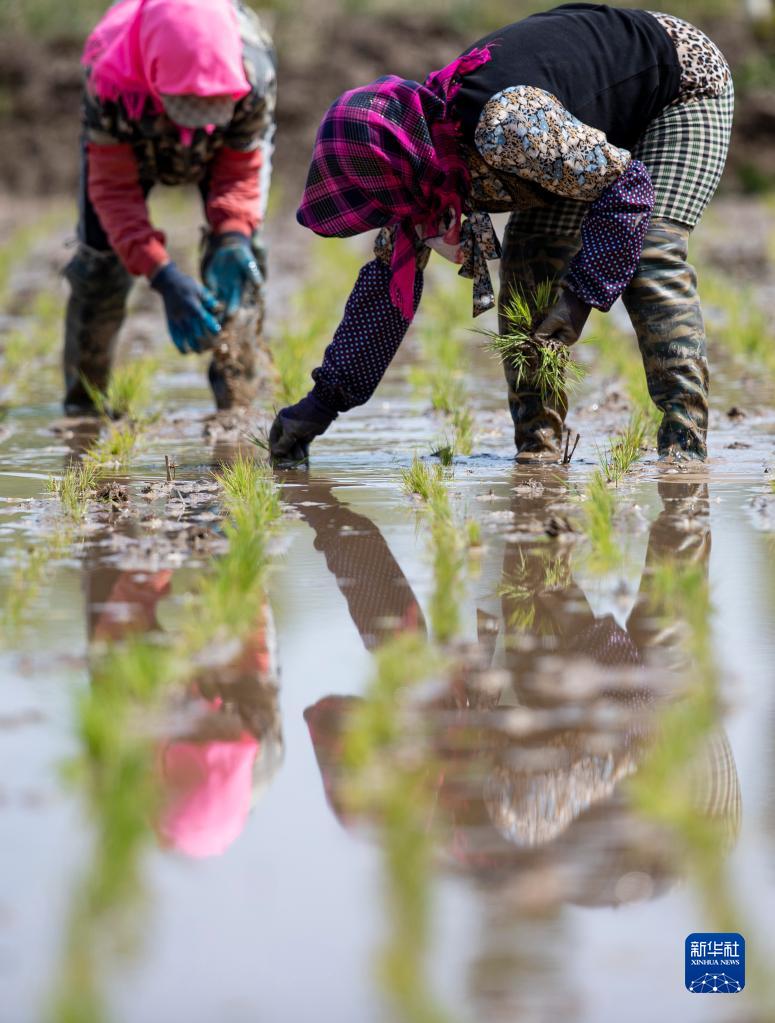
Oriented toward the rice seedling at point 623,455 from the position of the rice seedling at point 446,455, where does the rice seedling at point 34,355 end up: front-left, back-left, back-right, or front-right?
back-left

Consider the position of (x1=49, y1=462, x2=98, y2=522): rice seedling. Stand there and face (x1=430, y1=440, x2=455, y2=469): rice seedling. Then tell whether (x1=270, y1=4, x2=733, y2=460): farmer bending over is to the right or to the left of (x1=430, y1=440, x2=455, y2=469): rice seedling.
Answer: right

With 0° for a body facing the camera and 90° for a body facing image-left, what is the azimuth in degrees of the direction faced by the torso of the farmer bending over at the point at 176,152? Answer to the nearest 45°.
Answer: approximately 0°
